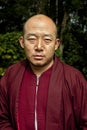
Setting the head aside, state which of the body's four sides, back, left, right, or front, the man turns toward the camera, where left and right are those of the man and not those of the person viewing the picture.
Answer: front
